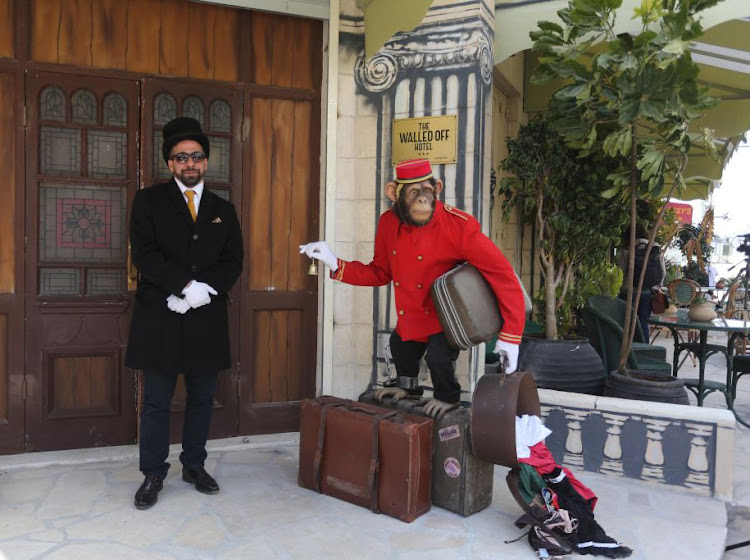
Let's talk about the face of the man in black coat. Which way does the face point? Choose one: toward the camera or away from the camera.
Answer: toward the camera

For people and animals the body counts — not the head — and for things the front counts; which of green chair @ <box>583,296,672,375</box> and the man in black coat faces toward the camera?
the man in black coat

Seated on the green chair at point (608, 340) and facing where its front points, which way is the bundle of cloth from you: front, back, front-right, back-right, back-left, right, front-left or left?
back-right

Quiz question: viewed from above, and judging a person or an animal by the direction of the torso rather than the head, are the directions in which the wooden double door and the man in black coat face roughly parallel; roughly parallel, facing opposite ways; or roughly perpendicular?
roughly parallel

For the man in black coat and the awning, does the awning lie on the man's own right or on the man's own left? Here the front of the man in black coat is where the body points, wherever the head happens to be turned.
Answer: on the man's own left

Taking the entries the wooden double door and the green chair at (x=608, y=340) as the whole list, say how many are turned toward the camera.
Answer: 1

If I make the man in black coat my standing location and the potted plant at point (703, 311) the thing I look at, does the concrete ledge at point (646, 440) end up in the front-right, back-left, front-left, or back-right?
front-right

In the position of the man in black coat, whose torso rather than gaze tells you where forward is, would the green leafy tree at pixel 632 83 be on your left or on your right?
on your left

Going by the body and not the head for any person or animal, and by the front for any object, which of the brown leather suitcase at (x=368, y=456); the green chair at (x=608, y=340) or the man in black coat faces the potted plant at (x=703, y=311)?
the green chair

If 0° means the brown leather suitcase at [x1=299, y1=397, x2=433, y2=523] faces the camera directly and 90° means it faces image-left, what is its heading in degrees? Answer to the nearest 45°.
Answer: approximately 45°

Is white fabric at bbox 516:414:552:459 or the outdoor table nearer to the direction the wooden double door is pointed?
the white fabric

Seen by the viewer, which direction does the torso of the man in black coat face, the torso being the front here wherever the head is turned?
toward the camera

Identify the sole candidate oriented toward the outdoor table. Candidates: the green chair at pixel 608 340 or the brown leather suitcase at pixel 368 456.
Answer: the green chair

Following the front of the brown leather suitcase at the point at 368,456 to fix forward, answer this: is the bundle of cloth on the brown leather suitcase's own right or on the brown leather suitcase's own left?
on the brown leather suitcase's own left

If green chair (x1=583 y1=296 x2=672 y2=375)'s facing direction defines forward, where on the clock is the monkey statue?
The monkey statue is roughly at 5 o'clock from the green chair.
